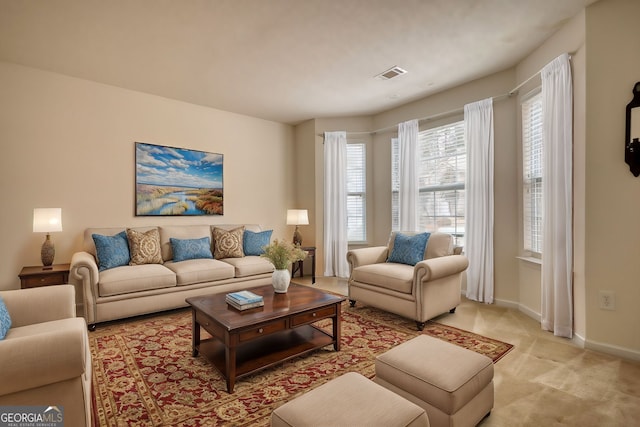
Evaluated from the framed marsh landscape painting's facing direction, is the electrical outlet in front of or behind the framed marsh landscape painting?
in front

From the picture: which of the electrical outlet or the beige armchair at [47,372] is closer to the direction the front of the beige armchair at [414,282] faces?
the beige armchair

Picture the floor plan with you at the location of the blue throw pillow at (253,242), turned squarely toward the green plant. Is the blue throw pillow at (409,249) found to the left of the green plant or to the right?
left

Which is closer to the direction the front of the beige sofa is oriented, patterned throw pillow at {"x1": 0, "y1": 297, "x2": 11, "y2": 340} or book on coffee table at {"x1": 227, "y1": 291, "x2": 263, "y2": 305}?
the book on coffee table

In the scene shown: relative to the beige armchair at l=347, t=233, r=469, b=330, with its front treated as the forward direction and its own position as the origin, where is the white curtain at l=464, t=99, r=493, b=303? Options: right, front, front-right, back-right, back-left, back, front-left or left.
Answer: back

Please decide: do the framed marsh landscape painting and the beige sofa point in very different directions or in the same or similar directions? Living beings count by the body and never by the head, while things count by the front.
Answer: same or similar directions

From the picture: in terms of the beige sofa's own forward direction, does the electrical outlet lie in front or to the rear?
in front

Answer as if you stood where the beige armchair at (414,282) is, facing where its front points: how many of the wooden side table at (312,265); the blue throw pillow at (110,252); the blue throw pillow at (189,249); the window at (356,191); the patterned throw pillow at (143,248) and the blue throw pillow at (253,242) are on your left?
0

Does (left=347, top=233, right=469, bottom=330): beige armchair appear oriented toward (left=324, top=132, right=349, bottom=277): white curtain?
no

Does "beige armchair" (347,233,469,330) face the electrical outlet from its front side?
no

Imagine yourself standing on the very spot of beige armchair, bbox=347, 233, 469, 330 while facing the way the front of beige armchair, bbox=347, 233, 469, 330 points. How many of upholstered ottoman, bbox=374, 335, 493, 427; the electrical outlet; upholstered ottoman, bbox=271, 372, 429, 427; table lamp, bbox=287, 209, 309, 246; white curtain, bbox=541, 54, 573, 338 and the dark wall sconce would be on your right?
1

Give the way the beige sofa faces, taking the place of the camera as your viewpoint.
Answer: facing the viewer and to the right of the viewer

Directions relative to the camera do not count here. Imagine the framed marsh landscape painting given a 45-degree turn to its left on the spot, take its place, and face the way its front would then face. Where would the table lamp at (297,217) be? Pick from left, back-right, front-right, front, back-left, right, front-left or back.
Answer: front

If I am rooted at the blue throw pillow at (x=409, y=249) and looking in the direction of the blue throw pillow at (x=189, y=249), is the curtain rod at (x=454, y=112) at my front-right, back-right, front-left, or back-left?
back-right

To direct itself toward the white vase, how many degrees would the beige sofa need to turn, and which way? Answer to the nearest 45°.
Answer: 0° — it already faces it

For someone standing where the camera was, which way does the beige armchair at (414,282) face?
facing the viewer and to the left of the viewer
